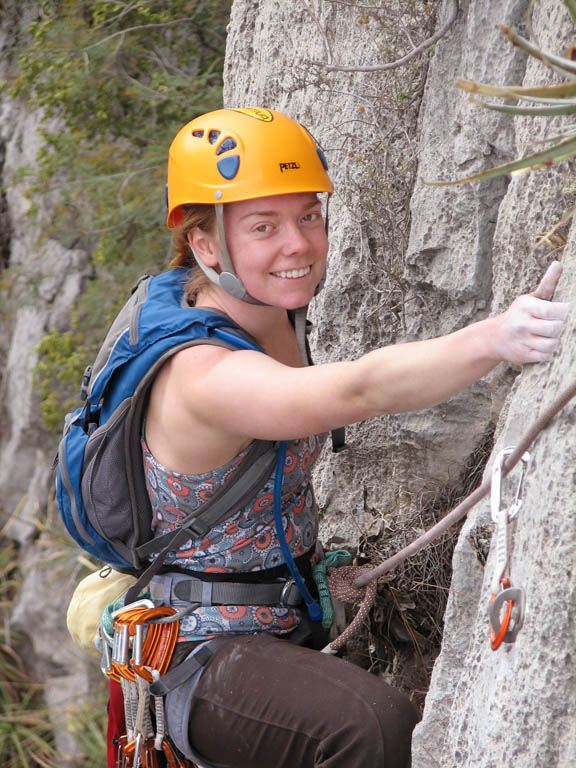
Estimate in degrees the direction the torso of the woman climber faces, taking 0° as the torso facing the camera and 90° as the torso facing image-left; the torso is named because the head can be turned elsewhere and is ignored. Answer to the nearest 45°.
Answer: approximately 270°

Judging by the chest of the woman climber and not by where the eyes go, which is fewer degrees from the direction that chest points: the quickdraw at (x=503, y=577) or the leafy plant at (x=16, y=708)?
the quickdraw

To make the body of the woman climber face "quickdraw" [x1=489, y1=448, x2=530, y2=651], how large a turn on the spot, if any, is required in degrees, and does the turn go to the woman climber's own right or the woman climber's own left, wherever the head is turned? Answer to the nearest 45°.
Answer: approximately 45° to the woman climber's own right
